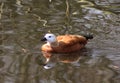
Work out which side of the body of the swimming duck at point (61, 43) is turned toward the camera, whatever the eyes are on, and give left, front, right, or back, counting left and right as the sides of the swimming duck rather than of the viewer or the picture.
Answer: left
